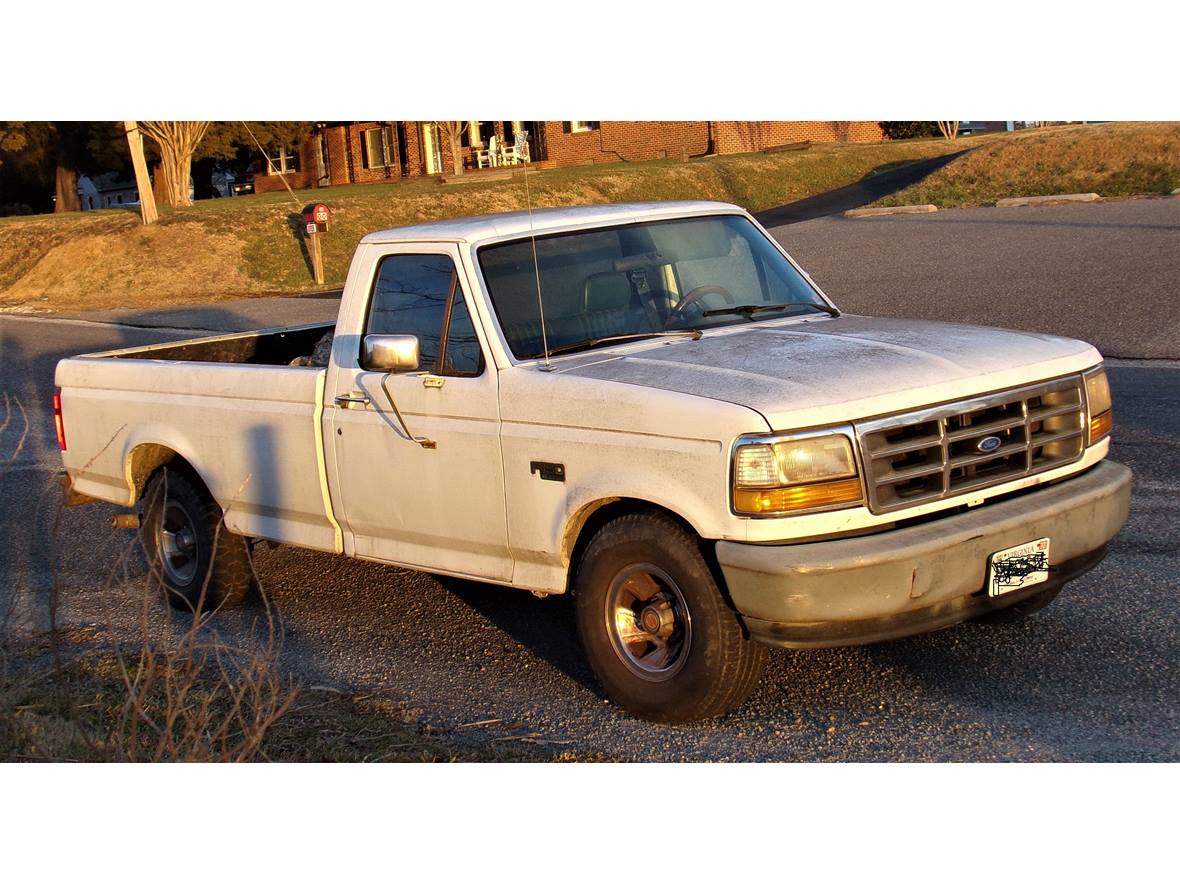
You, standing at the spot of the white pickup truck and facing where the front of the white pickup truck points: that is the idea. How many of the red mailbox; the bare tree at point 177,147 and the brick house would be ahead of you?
0

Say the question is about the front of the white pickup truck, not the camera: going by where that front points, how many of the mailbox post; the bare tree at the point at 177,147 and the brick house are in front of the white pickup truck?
0

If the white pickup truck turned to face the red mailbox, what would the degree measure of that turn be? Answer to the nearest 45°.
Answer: approximately 135° to its left

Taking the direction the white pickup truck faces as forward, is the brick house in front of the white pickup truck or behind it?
behind

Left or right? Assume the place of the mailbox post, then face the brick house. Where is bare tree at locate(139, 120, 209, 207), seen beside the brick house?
left

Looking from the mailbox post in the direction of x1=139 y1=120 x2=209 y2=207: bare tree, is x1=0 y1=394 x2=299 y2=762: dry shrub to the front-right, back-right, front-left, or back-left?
back-left

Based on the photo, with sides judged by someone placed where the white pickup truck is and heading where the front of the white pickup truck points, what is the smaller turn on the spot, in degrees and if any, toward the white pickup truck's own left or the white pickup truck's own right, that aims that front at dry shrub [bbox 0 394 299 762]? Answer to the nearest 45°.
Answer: approximately 135° to the white pickup truck's own right

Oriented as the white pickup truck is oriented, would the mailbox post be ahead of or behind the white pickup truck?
behind

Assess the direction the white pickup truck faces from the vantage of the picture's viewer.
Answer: facing the viewer and to the right of the viewer

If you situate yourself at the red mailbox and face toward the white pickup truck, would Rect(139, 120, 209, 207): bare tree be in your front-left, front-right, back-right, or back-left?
back-right

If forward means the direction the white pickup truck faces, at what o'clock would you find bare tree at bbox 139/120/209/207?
The bare tree is roughly at 7 o'clock from the white pickup truck.
